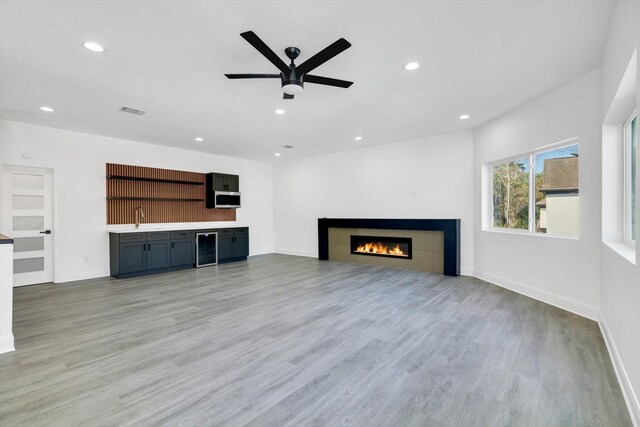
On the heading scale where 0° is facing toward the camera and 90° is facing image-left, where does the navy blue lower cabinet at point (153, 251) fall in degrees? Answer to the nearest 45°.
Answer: approximately 315°

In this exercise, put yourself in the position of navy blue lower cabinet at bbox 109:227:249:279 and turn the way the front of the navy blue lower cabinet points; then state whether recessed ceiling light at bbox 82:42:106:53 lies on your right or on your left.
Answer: on your right

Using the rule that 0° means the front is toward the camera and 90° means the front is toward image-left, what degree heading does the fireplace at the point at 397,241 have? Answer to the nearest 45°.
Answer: approximately 45°

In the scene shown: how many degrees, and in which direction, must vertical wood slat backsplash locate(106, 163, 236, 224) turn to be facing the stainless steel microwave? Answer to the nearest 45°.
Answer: approximately 45° to its left
